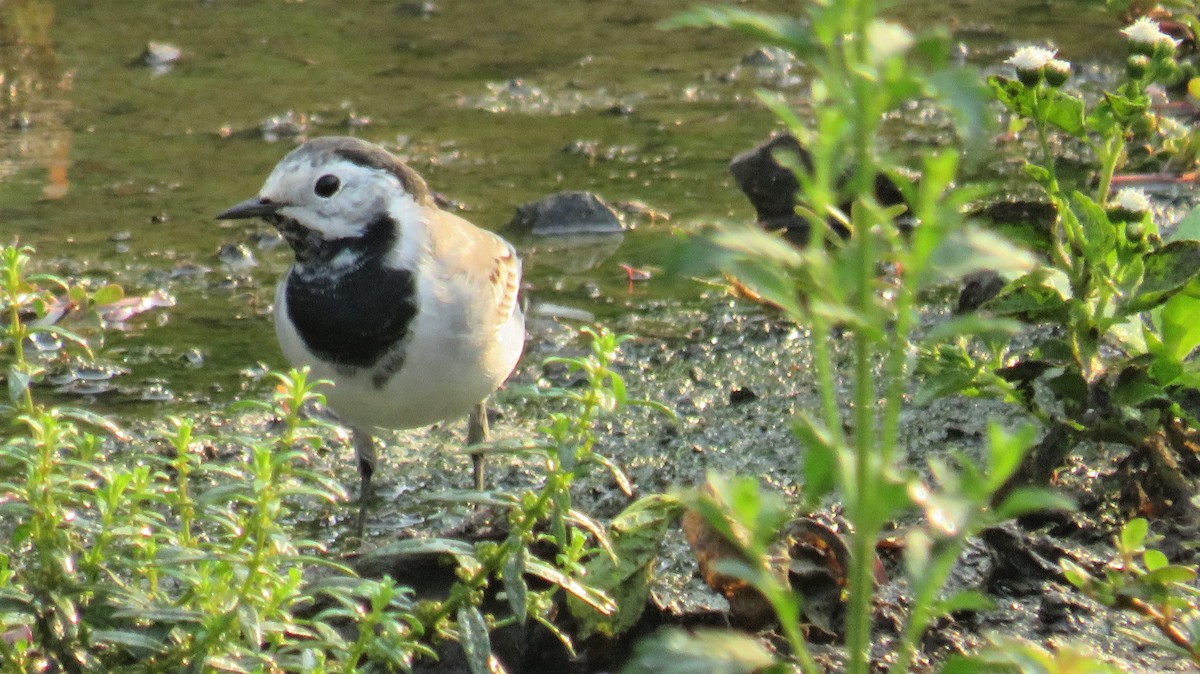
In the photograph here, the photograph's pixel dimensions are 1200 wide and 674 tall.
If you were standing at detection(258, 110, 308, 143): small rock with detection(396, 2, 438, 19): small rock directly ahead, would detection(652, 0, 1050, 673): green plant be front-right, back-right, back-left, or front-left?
back-right

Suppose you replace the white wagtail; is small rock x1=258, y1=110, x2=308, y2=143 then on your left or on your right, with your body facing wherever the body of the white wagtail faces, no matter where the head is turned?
on your right

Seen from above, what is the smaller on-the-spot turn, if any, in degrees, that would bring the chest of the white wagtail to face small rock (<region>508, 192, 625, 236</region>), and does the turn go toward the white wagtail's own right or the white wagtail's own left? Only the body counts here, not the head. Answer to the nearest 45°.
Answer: approximately 135° to the white wagtail's own right

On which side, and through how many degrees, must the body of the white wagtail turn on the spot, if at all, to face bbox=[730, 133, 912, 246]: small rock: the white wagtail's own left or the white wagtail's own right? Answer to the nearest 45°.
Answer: approximately 180°

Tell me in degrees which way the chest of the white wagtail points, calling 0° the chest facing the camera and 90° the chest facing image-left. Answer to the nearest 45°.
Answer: approximately 45°

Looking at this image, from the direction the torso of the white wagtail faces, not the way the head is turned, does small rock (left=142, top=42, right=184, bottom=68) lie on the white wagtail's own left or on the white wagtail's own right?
on the white wagtail's own right
